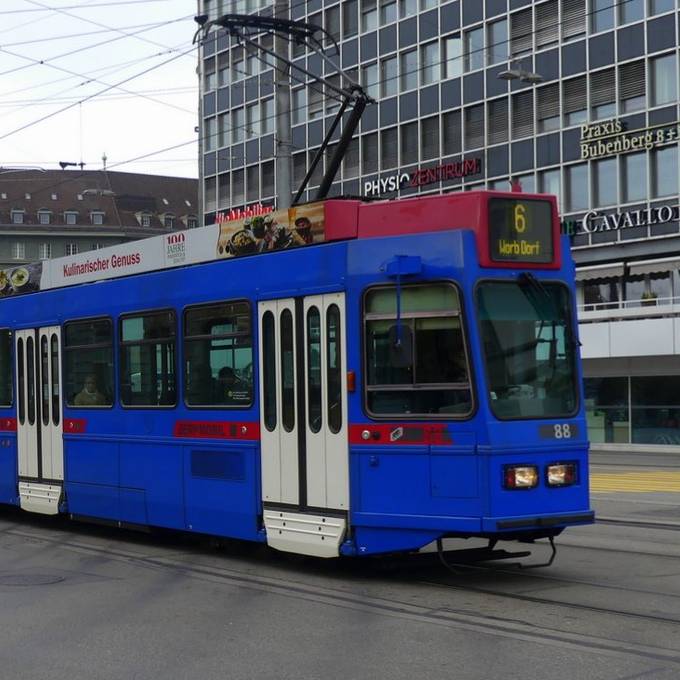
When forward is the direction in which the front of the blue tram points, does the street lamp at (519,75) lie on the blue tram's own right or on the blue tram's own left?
on the blue tram's own left

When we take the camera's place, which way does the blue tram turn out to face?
facing the viewer and to the right of the viewer
